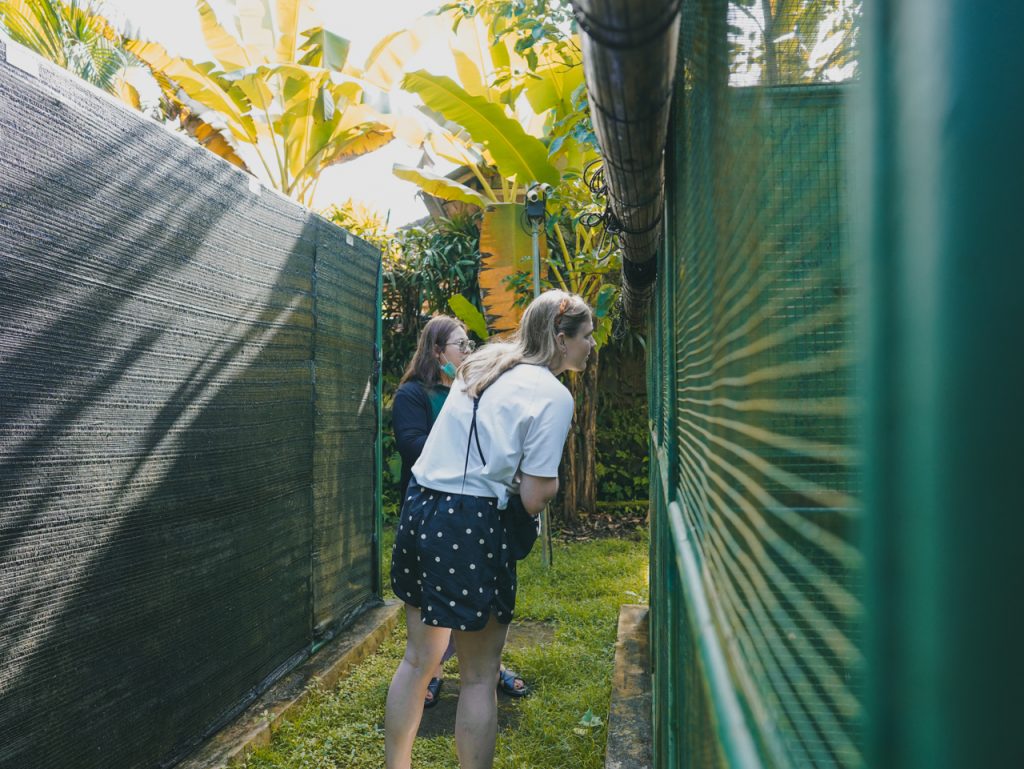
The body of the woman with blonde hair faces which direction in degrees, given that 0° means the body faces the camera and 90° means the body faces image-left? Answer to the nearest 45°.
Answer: approximately 225°

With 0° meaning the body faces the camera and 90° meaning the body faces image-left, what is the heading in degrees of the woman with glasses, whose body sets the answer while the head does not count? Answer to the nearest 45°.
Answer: approximately 315°

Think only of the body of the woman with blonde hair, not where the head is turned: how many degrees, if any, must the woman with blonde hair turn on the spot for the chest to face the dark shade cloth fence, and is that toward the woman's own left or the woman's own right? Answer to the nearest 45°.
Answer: approximately 135° to the woman's own left

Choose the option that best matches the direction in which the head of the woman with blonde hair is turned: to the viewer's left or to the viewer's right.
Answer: to the viewer's right

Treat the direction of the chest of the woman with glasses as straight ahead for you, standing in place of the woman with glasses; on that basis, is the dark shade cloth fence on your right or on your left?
on your right

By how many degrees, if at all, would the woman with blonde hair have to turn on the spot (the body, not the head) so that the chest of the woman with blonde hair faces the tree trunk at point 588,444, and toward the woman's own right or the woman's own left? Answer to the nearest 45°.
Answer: approximately 45° to the woman's own left

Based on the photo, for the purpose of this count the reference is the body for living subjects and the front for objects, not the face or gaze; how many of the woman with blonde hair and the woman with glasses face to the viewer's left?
0
